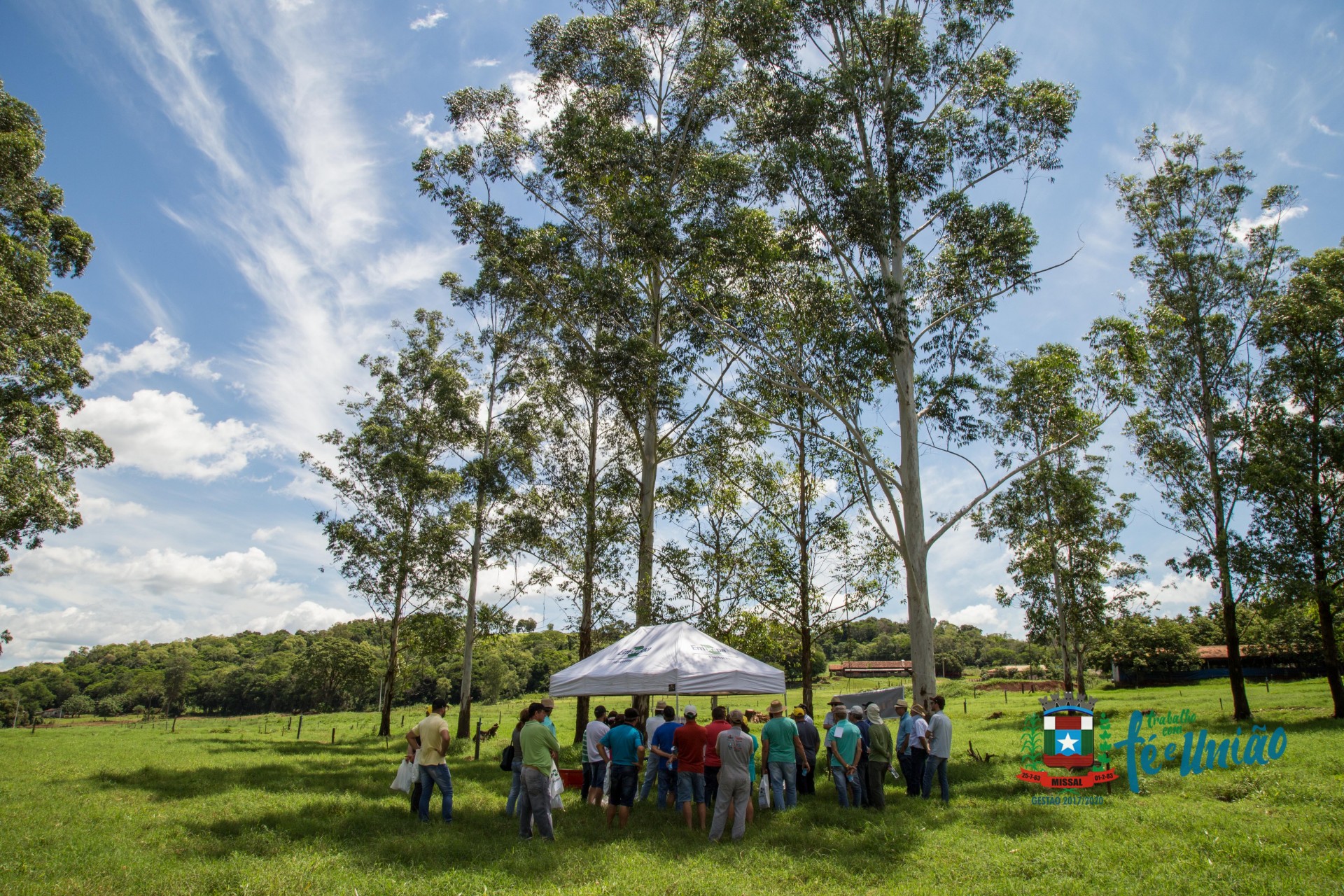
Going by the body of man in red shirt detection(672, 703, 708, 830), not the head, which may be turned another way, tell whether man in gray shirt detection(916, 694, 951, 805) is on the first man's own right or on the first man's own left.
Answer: on the first man's own right

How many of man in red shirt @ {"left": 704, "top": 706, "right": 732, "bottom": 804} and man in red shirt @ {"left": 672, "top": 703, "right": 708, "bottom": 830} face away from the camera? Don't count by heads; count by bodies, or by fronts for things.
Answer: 2

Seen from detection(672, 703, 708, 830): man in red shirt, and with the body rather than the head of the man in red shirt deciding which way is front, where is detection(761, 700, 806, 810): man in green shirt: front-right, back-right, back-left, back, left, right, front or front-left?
front-right

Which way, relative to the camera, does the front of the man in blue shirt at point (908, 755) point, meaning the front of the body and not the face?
to the viewer's left

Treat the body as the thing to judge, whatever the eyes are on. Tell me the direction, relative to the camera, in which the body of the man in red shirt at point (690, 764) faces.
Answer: away from the camera

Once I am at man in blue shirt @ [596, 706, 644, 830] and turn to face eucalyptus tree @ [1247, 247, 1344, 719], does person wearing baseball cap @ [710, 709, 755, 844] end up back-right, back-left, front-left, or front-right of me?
front-right

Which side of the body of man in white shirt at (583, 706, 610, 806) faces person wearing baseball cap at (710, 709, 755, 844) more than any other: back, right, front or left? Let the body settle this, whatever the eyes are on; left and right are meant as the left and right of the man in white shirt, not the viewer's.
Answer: right

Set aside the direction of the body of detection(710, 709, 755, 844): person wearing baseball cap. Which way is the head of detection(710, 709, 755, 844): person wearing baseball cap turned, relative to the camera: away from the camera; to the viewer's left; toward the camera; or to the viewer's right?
away from the camera

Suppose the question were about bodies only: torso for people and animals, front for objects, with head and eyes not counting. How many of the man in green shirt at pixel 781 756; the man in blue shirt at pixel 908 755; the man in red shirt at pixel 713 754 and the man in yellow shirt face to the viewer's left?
1

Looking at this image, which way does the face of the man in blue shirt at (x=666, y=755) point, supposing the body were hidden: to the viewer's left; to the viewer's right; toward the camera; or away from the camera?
away from the camera

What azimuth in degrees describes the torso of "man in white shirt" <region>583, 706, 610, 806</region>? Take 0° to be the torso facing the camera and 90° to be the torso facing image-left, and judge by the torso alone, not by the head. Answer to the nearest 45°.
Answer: approximately 225°

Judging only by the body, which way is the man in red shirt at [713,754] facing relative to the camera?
away from the camera

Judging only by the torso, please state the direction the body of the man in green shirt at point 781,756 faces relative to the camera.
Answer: away from the camera

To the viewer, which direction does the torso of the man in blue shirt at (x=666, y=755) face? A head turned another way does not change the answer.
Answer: away from the camera

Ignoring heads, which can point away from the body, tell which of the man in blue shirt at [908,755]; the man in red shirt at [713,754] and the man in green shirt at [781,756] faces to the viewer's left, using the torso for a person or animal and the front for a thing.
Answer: the man in blue shirt

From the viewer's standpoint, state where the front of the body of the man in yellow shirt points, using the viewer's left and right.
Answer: facing away from the viewer and to the right of the viewer

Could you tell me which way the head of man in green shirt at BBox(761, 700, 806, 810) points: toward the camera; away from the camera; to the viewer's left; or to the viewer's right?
away from the camera

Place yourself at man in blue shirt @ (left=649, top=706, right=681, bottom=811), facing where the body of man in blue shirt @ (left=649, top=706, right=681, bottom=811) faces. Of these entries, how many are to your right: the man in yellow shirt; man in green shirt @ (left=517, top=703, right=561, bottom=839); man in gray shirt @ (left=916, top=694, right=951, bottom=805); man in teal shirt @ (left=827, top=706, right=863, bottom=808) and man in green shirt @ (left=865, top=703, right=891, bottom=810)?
3
